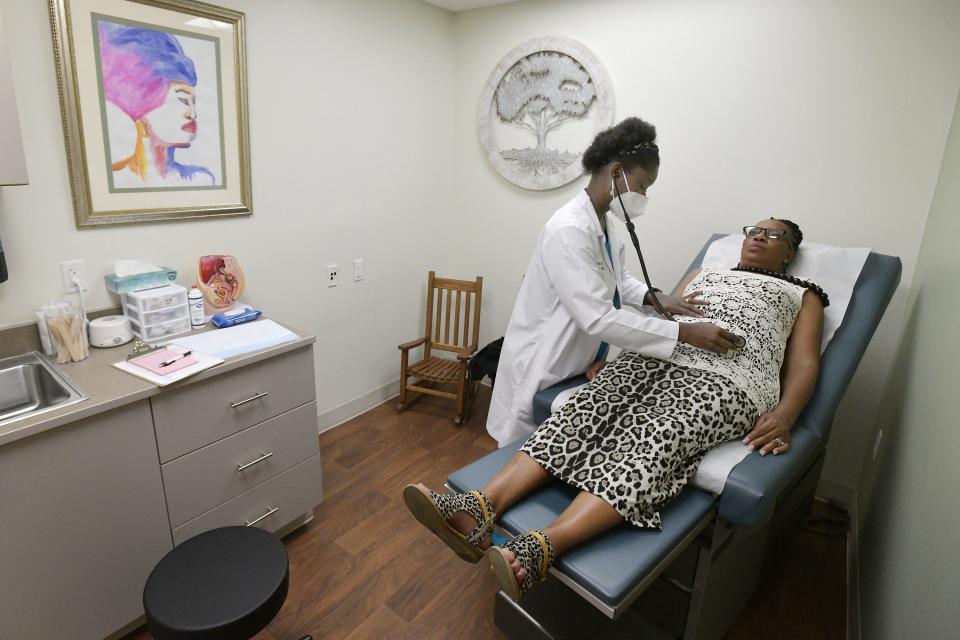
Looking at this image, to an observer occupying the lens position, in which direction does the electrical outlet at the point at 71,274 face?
facing the viewer and to the right of the viewer

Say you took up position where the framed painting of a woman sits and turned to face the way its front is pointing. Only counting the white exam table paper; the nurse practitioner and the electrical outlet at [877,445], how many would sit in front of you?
3

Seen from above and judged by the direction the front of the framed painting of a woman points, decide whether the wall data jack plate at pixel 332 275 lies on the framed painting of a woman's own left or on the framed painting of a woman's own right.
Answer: on the framed painting of a woman's own left

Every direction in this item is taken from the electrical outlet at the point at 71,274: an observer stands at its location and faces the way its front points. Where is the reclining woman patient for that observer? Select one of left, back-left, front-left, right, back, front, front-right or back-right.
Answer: front

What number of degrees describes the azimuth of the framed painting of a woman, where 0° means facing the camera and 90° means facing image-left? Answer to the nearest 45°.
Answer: approximately 315°

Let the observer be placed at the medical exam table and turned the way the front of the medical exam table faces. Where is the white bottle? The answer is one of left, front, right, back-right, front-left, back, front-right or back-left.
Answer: front-right

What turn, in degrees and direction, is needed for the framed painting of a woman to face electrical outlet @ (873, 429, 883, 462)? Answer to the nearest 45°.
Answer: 0° — it already faces it

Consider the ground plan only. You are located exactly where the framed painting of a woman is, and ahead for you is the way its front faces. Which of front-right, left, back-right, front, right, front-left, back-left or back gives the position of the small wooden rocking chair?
front-left

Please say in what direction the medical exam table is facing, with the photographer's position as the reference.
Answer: facing the viewer and to the left of the viewer

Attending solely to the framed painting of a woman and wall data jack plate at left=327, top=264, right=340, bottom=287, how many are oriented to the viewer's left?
0
